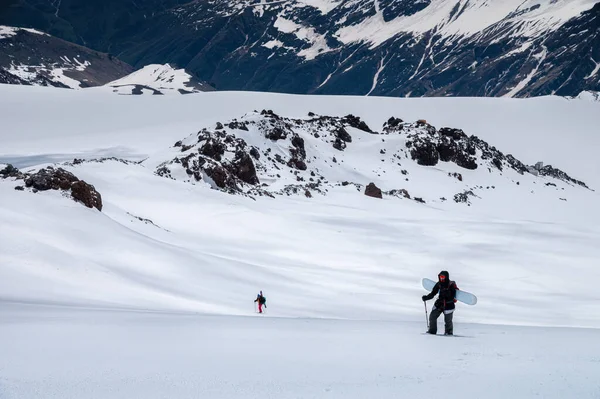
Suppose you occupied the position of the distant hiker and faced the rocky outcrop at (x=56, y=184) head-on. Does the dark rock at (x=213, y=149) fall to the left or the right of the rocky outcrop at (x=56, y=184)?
right

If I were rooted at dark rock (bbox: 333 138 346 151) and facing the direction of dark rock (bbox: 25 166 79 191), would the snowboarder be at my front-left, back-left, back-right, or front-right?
front-left

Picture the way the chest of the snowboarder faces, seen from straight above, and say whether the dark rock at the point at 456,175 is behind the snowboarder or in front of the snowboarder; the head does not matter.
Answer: behind

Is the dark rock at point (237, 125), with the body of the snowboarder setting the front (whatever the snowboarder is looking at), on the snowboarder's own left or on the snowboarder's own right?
on the snowboarder's own right

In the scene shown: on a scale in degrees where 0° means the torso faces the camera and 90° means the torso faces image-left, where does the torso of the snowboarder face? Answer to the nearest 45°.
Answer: approximately 45°
